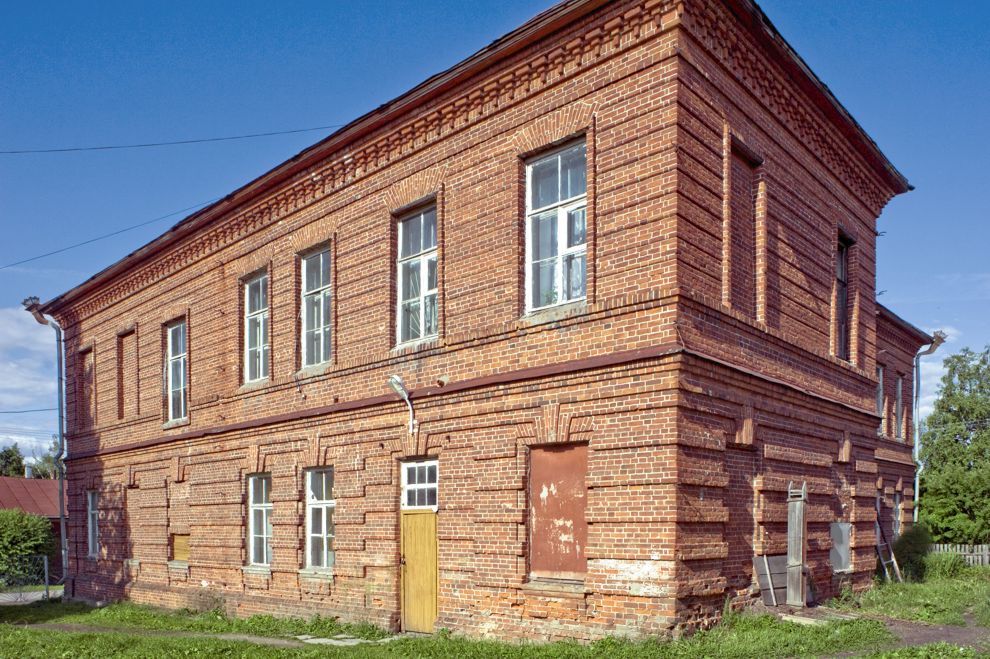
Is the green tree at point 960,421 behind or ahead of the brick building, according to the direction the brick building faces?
behind

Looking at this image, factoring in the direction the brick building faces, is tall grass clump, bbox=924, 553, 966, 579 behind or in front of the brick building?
behind

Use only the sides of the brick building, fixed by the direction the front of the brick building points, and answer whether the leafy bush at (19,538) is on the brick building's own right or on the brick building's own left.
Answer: on the brick building's own right

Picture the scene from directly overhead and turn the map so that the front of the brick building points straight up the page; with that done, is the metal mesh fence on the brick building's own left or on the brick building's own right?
on the brick building's own right

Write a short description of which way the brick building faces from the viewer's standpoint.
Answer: facing the viewer and to the left of the viewer
